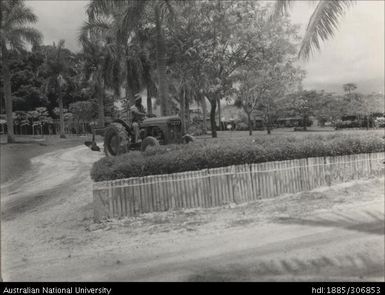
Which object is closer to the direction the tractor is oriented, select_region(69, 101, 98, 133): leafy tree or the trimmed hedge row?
the trimmed hedge row

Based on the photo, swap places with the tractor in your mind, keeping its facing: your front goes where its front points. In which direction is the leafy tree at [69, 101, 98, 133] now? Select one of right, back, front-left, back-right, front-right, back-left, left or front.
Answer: back-left

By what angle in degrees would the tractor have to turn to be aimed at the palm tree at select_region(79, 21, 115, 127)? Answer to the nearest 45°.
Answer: approximately 135° to its left

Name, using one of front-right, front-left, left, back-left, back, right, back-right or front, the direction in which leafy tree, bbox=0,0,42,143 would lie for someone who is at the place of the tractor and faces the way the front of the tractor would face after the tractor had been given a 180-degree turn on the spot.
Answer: front

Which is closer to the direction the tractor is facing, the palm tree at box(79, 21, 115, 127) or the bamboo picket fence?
the bamboo picket fence

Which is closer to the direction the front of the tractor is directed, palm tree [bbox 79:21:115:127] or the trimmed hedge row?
the trimmed hedge row

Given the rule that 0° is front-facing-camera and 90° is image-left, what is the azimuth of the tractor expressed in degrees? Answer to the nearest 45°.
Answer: approximately 315°
